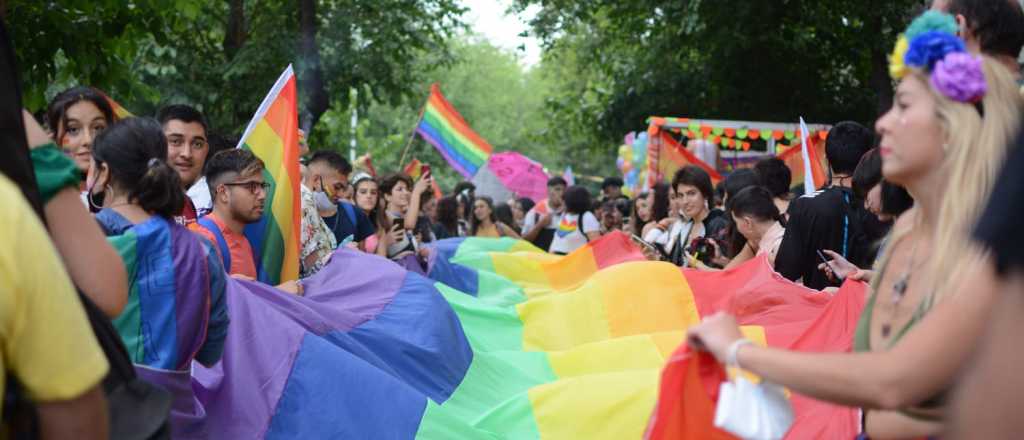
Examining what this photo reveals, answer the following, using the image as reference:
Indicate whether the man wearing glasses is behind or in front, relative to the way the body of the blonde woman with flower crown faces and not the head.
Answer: in front

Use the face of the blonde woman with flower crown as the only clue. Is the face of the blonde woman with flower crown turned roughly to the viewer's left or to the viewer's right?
to the viewer's left

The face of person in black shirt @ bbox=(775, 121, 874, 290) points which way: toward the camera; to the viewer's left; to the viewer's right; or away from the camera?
away from the camera

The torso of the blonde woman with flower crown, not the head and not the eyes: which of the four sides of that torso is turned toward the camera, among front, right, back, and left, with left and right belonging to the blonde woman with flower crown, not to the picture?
left

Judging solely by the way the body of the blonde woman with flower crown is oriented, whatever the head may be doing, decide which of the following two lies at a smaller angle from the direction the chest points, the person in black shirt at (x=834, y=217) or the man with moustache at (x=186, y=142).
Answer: the man with moustache

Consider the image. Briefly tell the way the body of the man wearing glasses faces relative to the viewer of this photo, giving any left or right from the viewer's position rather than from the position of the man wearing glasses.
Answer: facing to the right of the viewer

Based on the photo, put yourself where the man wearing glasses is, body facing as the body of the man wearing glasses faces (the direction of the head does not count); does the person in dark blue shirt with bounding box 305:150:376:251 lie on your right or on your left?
on your left
